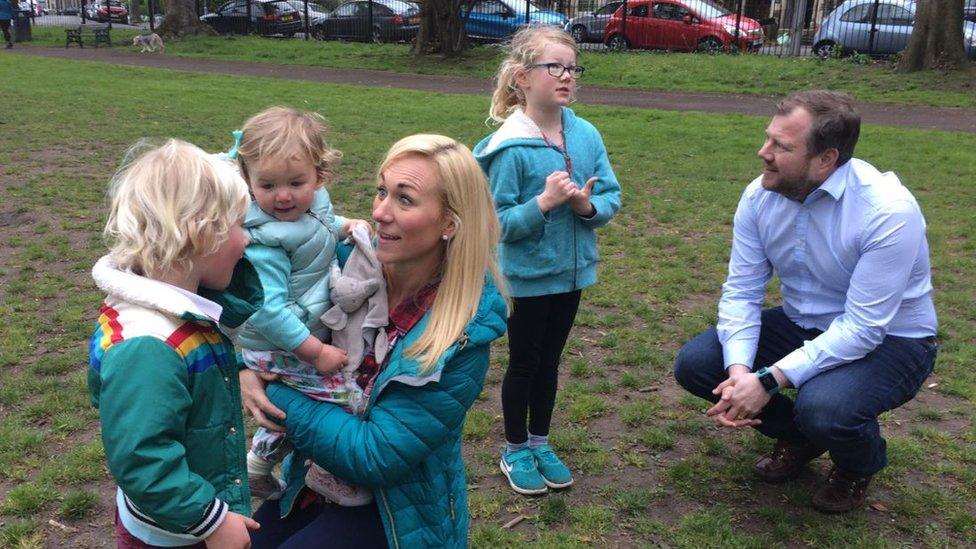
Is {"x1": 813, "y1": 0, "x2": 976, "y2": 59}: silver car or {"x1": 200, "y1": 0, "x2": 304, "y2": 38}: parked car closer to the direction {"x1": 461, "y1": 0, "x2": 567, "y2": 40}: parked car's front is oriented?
the silver car

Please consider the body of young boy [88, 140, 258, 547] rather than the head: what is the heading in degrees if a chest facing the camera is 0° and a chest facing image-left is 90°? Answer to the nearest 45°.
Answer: approximately 270°

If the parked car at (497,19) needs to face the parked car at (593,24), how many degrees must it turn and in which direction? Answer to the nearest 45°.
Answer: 0° — it already faces it

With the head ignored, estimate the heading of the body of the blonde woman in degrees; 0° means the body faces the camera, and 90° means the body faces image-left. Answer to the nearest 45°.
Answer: approximately 90°

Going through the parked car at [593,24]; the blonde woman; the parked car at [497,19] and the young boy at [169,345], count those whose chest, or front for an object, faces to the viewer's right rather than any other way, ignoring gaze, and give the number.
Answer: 2

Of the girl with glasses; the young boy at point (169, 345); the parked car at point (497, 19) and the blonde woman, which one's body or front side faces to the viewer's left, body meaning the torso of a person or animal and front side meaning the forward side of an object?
the blonde woman

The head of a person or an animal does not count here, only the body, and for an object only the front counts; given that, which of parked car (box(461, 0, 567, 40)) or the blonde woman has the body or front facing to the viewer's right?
the parked car

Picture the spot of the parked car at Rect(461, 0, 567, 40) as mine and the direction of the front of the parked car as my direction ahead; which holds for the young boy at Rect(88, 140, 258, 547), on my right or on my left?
on my right

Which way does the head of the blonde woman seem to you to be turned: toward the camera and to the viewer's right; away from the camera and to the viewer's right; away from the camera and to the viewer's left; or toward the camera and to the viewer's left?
toward the camera and to the viewer's left

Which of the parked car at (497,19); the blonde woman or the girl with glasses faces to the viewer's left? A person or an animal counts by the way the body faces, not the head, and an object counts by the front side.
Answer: the blonde woman

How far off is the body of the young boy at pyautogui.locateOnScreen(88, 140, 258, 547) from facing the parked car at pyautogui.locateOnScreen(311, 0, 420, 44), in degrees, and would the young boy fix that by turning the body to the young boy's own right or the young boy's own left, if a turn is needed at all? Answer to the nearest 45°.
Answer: approximately 90° to the young boy's own left

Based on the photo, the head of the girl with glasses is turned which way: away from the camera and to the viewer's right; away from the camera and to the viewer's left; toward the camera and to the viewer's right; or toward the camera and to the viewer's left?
toward the camera and to the viewer's right
